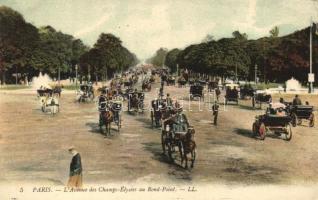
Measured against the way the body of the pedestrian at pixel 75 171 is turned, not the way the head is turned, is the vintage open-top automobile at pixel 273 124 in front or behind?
behind

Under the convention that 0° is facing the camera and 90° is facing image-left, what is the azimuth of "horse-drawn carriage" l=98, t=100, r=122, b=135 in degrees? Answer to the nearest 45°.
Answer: approximately 0°

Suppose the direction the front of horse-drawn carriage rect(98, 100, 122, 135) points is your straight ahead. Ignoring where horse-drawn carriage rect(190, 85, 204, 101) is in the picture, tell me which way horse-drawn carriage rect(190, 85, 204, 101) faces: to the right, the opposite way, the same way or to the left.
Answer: the opposite way

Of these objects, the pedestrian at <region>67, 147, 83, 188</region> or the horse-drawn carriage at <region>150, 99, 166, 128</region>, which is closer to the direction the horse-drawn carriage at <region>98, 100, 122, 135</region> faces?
the pedestrian

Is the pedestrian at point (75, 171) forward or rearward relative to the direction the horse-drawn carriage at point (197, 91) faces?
rearward

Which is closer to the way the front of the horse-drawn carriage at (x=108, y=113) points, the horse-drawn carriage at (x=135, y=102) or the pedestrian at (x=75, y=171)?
the pedestrian
